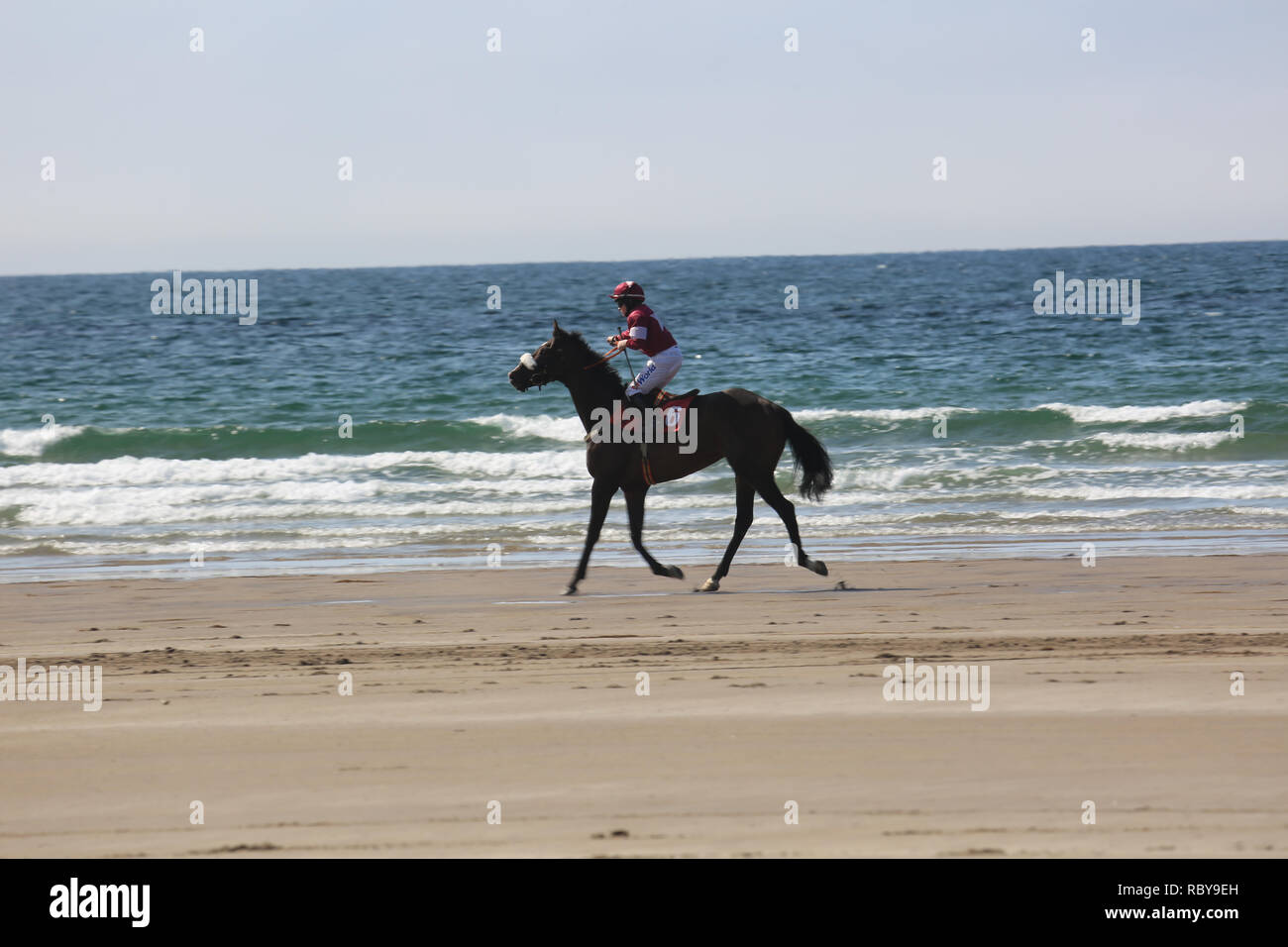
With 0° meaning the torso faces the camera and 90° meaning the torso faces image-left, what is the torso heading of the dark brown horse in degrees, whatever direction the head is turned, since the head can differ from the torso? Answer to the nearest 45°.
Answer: approximately 90°

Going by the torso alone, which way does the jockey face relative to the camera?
to the viewer's left
